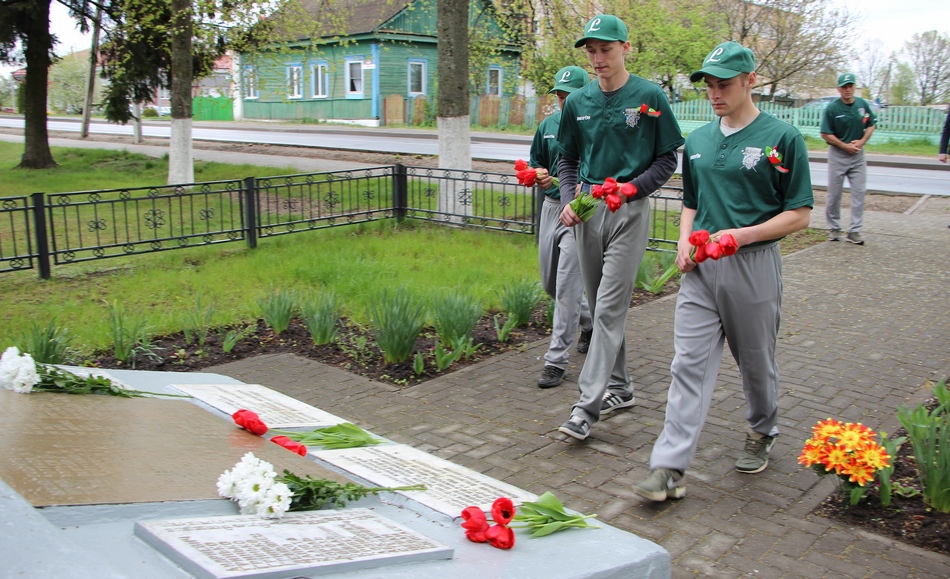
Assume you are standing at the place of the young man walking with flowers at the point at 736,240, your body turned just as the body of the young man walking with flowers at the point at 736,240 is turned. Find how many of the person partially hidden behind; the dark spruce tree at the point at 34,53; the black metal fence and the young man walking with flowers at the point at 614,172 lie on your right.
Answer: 4

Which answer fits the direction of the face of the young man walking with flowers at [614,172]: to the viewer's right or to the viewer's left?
to the viewer's left

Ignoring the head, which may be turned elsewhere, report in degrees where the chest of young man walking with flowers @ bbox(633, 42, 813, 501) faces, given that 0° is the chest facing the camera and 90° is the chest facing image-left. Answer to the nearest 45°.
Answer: approximately 45°

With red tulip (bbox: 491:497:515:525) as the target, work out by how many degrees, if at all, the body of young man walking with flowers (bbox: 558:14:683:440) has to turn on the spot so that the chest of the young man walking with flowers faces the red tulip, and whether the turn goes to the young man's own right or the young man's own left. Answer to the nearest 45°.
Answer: approximately 45° to the young man's own left

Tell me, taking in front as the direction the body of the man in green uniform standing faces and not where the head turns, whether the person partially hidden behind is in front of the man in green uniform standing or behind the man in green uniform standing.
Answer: in front

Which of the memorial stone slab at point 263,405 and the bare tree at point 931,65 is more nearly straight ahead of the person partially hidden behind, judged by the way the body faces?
the memorial stone slab

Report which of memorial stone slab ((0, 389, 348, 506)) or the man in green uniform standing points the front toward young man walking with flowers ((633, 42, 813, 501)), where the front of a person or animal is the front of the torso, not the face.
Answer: the man in green uniform standing

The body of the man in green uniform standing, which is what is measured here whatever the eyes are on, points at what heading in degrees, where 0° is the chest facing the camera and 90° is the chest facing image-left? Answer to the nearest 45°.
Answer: approximately 0°
